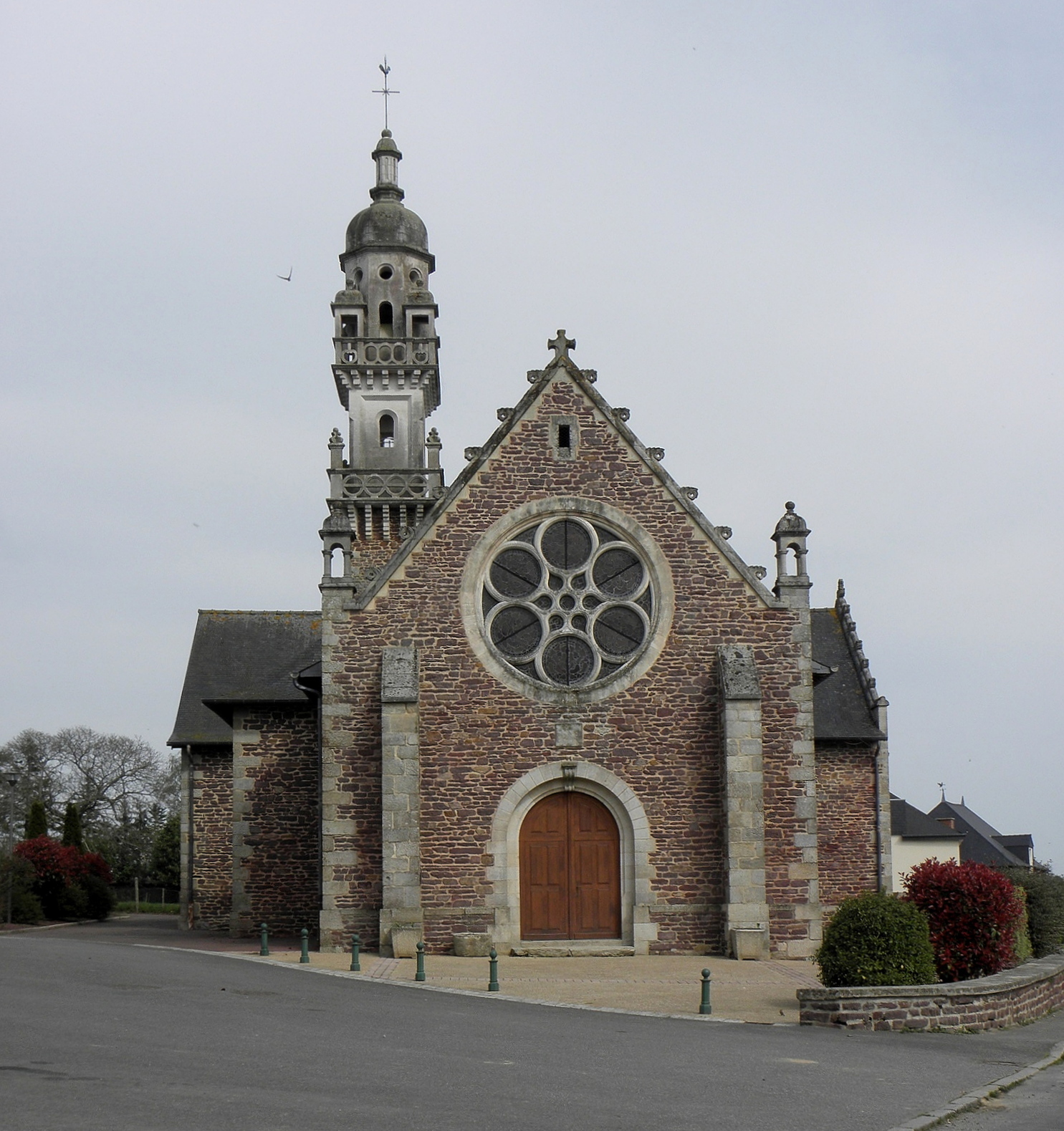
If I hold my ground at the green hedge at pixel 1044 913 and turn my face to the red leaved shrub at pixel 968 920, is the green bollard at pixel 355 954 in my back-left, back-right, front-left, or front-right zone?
front-right

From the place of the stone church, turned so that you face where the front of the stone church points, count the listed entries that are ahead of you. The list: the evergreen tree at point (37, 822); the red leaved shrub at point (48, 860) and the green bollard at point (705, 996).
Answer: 1

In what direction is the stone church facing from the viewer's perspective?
toward the camera

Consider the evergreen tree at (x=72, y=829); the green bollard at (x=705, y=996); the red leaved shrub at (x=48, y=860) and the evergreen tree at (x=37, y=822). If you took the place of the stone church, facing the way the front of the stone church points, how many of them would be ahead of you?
1

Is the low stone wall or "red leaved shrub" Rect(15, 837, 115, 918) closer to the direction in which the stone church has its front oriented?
the low stone wall

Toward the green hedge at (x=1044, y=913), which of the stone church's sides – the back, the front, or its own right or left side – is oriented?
left

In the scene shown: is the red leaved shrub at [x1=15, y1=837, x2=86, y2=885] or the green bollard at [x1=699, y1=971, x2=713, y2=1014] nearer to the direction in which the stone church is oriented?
the green bollard

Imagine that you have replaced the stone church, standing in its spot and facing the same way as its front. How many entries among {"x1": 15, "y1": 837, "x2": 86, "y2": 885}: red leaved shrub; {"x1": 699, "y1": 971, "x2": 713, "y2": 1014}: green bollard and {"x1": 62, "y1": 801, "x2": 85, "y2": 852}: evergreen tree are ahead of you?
1

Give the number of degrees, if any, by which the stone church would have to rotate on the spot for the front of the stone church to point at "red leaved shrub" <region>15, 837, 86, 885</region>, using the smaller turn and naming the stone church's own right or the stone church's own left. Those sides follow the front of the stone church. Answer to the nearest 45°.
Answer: approximately 135° to the stone church's own right

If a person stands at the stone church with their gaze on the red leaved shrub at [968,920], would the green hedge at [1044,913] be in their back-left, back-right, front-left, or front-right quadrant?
front-left

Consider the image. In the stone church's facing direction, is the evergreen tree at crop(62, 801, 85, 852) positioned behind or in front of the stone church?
behind

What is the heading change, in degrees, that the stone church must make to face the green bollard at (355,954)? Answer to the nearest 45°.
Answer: approximately 45° to its right

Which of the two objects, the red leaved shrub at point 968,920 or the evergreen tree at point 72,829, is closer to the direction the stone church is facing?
the red leaved shrub
